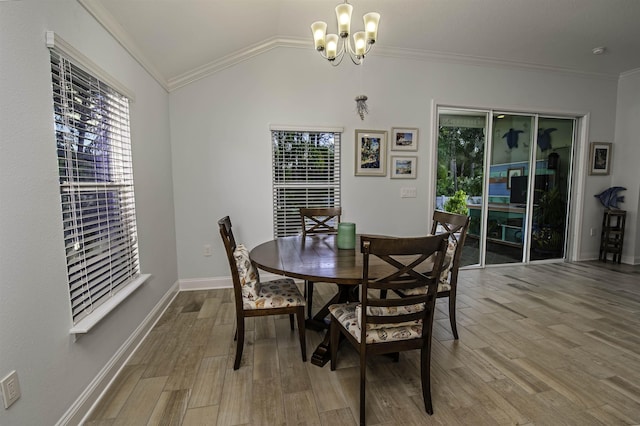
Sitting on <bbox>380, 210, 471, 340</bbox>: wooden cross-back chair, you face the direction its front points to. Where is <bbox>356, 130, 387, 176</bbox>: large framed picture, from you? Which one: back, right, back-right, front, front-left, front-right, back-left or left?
right

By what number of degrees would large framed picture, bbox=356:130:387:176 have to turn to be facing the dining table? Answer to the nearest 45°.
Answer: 0° — it already faces it

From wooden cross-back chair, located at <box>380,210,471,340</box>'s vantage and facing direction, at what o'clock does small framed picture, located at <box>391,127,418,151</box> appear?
The small framed picture is roughly at 4 o'clock from the wooden cross-back chair.

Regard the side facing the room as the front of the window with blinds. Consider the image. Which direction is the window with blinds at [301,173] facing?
toward the camera

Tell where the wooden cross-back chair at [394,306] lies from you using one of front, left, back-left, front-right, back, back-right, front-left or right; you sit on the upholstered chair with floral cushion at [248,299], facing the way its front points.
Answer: front-right

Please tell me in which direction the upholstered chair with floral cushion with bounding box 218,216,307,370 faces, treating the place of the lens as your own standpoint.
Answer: facing to the right of the viewer

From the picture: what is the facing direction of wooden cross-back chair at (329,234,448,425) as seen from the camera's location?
facing away from the viewer and to the left of the viewer

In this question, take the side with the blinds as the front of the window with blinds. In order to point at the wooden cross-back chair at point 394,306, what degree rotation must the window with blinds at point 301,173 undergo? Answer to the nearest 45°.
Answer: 0° — it already faces it

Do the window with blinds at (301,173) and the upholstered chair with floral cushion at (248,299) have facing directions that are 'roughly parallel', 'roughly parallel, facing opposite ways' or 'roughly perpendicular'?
roughly perpendicular

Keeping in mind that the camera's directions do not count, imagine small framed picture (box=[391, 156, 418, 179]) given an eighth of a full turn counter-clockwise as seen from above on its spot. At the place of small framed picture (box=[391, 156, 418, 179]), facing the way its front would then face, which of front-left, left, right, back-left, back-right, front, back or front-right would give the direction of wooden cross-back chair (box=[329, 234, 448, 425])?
front-right

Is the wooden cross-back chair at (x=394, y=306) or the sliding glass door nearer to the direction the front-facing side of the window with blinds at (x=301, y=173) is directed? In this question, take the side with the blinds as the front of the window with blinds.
the wooden cross-back chair

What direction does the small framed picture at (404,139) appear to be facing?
toward the camera

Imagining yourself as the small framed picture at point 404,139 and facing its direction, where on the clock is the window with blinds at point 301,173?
The window with blinds is roughly at 2 o'clock from the small framed picture.

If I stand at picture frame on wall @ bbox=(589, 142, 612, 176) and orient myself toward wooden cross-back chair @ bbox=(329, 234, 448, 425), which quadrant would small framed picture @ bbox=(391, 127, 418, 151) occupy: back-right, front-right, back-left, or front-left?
front-right
